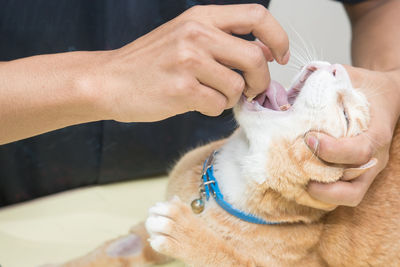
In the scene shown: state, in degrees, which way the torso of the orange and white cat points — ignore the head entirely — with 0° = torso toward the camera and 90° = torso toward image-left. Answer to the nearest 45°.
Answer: approximately 90°
